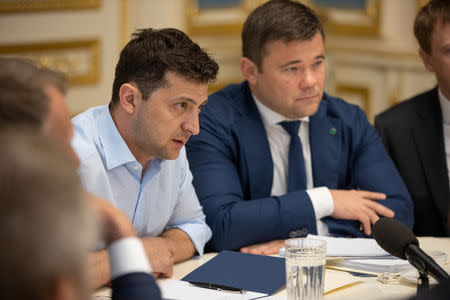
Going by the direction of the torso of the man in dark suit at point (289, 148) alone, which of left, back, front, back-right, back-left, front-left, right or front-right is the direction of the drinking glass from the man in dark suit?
front-right

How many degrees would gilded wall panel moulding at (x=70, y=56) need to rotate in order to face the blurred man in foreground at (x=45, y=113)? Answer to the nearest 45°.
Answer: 0° — it already faces them

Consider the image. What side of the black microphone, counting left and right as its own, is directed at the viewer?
left

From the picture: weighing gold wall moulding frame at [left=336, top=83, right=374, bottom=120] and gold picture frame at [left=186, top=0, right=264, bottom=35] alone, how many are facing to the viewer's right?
0

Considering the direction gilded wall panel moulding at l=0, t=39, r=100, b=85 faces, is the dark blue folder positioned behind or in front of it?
in front

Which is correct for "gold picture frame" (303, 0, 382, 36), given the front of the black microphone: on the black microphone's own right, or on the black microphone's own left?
on the black microphone's own right

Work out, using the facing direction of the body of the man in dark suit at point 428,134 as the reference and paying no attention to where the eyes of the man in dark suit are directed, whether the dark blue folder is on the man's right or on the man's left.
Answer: on the man's right

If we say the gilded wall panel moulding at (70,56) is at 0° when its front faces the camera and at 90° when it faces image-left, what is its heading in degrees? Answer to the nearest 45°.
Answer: approximately 0°

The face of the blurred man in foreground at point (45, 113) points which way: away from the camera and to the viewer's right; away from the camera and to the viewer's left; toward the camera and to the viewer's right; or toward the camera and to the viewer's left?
away from the camera and to the viewer's right

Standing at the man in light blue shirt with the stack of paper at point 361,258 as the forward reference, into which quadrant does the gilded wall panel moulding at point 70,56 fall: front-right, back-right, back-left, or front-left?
back-left

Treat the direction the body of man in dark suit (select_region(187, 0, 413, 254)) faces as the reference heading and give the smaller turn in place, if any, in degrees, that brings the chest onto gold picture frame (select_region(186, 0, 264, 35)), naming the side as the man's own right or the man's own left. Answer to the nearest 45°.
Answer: approximately 135° to the man's own left

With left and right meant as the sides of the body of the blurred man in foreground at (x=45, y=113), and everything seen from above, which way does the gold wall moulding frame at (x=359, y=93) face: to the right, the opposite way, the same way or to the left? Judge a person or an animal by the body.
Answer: to the right

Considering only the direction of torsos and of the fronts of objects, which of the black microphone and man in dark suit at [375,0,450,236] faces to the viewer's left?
the black microphone

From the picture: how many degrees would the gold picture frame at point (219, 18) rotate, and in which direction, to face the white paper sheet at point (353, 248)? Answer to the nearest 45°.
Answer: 0° — it already faces it

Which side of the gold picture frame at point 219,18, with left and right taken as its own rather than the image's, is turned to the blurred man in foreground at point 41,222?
front
